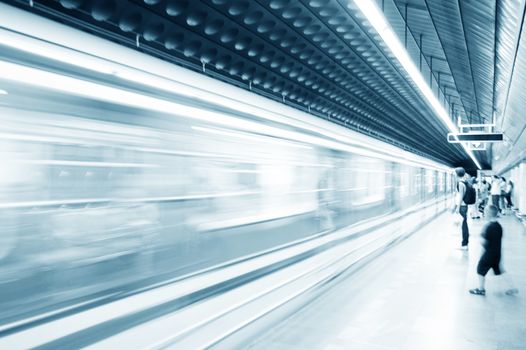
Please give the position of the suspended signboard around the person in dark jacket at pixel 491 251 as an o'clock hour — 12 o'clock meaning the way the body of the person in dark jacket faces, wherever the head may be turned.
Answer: The suspended signboard is roughly at 3 o'clock from the person in dark jacket.

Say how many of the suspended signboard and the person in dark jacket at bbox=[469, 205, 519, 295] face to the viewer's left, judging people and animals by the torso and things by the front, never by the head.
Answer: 1

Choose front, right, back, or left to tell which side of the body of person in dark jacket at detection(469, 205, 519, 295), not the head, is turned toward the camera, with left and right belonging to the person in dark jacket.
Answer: left

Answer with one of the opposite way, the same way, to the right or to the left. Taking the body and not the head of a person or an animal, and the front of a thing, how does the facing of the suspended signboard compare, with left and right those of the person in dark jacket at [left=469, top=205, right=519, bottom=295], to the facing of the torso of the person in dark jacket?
to the left

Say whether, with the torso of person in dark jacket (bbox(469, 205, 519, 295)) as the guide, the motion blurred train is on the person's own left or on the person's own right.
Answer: on the person's own left

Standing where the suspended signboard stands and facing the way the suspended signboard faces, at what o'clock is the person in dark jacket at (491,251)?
The person in dark jacket is roughly at 12 o'clock from the suspended signboard.

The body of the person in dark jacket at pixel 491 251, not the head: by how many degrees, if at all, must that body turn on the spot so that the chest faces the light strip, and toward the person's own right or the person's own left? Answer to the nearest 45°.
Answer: approximately 90° to the person's own left
